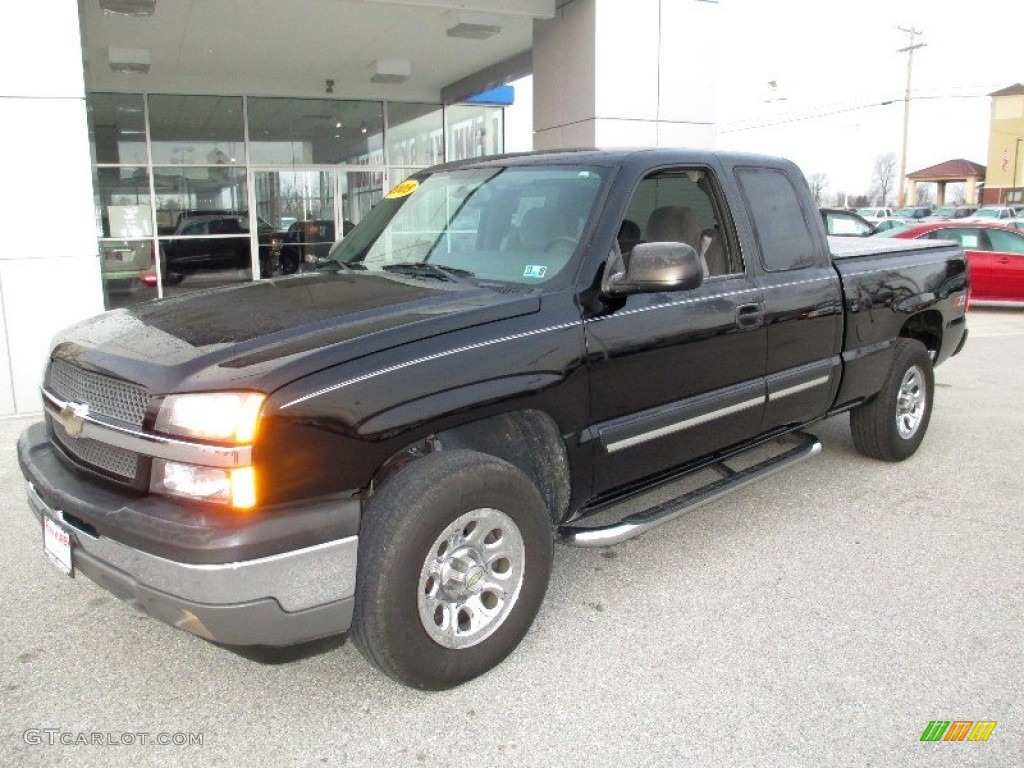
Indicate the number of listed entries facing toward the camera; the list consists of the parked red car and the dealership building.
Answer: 1

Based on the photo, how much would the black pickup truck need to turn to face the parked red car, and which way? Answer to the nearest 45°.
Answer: approximately 180°

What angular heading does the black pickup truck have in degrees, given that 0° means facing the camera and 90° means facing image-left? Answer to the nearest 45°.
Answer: approximately 45°

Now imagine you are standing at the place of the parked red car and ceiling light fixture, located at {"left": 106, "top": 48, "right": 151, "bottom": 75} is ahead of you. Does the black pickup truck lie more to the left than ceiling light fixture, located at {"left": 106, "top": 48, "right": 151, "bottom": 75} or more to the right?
left

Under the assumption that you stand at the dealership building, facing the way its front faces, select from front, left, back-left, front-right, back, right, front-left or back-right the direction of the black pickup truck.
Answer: front

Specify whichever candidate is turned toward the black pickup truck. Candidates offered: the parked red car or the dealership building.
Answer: the dealership building

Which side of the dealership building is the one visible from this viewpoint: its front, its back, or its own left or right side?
front

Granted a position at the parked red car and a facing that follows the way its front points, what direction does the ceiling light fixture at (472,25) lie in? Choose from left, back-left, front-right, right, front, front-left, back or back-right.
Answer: back-right

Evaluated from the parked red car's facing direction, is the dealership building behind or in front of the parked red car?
behind

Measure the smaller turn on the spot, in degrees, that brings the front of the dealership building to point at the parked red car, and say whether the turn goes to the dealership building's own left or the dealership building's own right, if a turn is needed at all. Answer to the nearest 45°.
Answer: approximately 90° to the dealership building's own left

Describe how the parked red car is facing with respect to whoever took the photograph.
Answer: facing to the right of the viewer

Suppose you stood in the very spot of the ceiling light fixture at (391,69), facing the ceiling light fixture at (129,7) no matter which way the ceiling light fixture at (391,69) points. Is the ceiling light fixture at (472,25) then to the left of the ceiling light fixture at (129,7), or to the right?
left

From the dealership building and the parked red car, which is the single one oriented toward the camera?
the dealership building

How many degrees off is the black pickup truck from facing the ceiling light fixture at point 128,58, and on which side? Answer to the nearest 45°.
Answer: approximately 90° to its right
